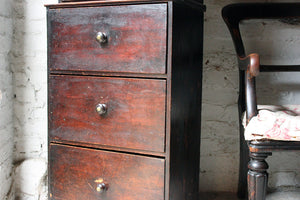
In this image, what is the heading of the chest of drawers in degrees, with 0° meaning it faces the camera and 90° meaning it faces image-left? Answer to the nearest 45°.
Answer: approximately 45°
